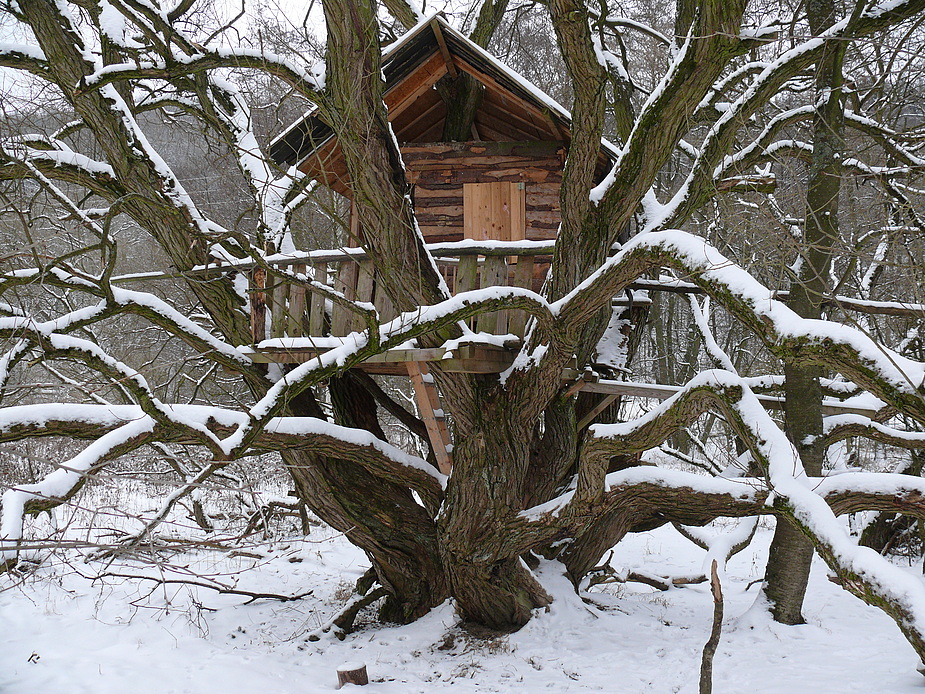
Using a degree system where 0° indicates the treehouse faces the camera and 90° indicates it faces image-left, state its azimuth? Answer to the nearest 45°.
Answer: approximately 0°
